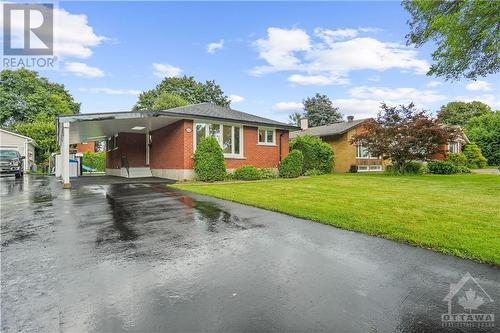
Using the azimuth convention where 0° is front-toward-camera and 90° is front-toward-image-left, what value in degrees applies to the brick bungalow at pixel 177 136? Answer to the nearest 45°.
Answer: approximately 315°

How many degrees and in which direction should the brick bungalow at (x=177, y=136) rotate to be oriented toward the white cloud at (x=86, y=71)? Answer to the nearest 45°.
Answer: approximately 180°

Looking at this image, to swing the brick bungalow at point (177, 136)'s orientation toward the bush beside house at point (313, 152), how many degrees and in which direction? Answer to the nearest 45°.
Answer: approximately 45° to its left

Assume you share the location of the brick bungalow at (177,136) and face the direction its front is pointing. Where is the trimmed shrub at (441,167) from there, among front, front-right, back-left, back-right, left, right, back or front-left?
front-left

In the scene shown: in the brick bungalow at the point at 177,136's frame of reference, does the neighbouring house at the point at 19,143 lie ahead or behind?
behind
